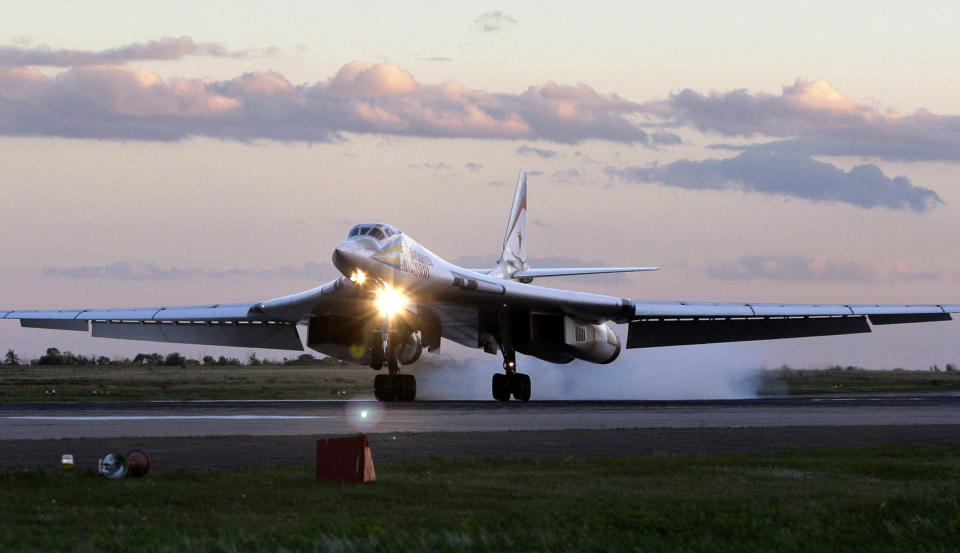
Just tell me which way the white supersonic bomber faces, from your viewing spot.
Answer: facing the viewer

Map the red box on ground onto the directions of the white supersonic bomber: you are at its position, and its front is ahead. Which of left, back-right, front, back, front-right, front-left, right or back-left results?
front
